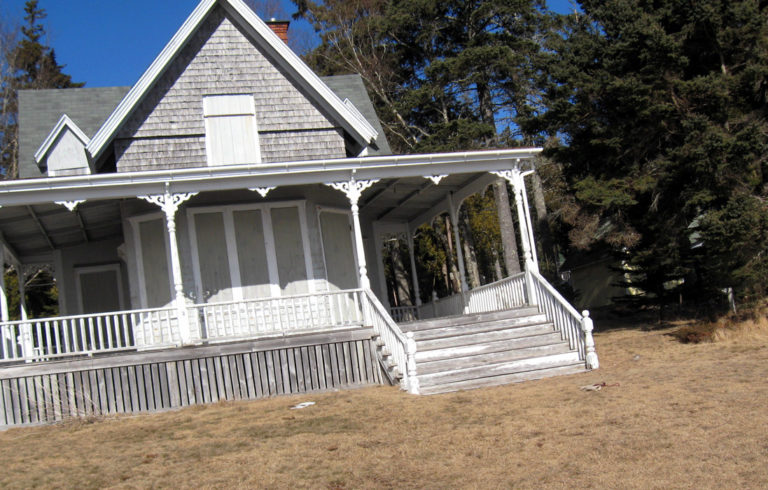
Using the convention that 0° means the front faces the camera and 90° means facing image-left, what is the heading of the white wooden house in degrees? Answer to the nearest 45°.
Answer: approximately 0°

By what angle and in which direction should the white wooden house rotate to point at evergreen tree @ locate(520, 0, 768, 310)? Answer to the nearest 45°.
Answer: approximately 90° to its left

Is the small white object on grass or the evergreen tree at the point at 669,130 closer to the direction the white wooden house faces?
the small white object on grass

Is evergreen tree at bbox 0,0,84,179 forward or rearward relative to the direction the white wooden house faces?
rearward

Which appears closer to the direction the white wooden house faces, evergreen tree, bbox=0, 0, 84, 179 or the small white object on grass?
the small white object on grass

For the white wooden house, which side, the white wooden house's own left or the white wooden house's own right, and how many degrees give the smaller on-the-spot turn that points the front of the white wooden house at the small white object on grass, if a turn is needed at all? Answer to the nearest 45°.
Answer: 0° — it already faces it
